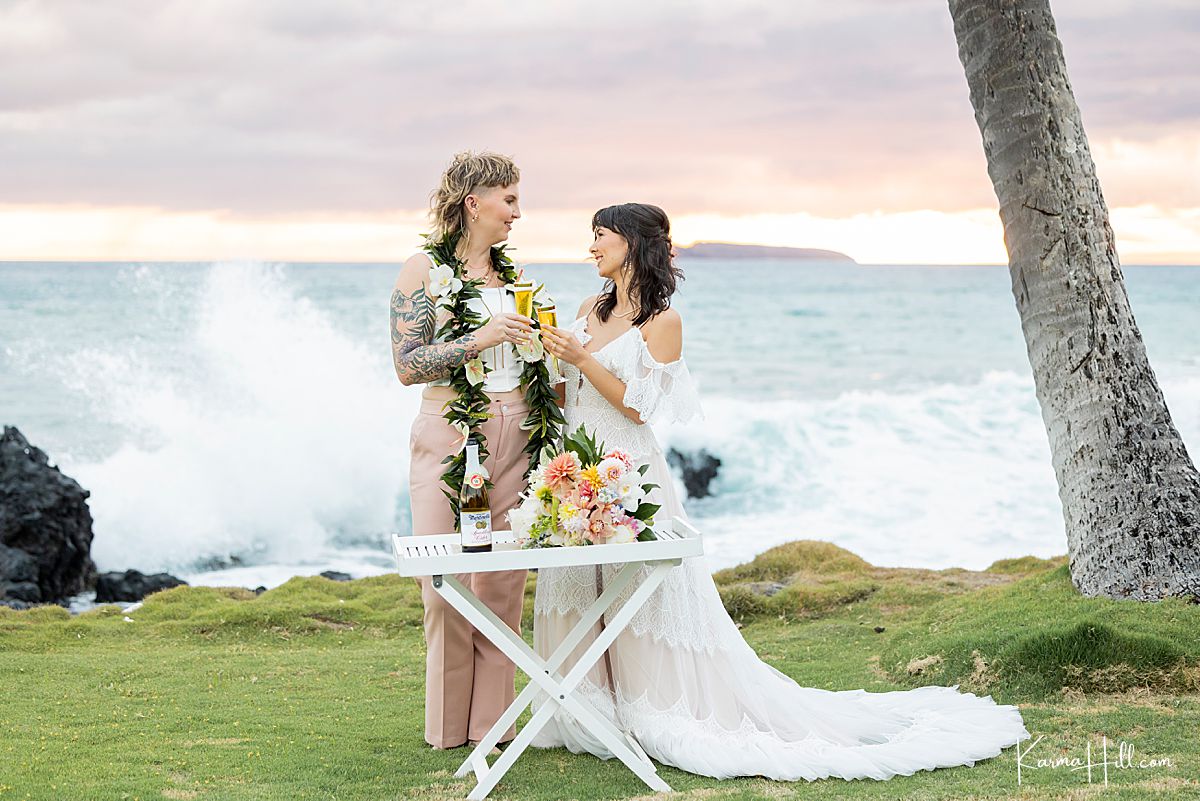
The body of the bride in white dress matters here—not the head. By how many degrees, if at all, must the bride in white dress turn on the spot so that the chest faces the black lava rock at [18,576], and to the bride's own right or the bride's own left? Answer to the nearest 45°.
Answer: approximately 90° to the bride's own right

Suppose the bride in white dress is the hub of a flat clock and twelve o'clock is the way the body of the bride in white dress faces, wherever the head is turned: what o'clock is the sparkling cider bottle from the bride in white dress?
The sparkling cider bottle is roughly at 12 o'clock from the bride in white dress.

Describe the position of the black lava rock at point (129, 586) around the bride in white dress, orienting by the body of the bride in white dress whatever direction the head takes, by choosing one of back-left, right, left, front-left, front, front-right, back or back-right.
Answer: right

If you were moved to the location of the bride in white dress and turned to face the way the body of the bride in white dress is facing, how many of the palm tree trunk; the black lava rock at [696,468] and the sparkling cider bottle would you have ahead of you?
1

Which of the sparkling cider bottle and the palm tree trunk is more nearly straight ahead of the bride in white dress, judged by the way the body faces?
the sparkling cider bottle

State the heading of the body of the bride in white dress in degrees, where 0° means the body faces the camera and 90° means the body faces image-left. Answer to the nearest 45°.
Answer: approximately 45°

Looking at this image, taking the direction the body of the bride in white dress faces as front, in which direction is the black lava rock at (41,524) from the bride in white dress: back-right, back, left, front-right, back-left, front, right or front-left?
right

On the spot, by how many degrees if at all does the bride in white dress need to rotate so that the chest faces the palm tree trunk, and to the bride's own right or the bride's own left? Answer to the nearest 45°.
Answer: approximately 180°

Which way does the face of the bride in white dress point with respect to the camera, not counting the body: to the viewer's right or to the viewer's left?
to the viewer's left
